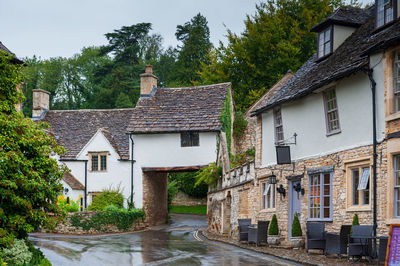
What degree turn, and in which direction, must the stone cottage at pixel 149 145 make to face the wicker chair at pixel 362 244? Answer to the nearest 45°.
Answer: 0° — it already faces it

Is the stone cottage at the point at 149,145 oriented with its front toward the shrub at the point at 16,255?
yes

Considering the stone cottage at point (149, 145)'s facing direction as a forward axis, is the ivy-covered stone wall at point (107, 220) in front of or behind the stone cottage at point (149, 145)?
in front

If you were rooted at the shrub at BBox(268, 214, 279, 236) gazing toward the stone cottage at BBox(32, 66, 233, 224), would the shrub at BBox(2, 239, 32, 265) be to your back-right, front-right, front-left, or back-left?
back-left

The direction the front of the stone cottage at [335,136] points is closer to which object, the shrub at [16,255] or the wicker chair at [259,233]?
the shrub

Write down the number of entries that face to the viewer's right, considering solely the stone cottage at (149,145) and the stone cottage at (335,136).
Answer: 0

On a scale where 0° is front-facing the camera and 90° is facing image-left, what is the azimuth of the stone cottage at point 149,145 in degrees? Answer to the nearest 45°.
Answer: approximately 0°

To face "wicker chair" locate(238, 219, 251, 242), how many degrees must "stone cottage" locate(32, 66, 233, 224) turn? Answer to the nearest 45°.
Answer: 0° — it already faces it
